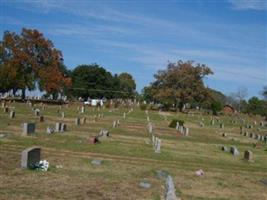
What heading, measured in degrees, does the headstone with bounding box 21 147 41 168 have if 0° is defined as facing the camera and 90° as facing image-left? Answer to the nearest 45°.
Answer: approximately 315°

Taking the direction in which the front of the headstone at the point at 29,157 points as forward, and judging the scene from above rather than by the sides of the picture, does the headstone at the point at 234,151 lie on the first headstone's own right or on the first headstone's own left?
on the first headstone's own left

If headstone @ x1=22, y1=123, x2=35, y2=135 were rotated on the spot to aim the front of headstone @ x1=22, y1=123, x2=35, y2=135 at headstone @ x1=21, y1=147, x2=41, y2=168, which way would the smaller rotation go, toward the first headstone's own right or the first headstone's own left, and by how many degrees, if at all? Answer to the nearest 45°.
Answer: approximately 45° to the first headstone's own right

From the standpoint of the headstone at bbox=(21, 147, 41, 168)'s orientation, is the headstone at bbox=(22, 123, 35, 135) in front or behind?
behind

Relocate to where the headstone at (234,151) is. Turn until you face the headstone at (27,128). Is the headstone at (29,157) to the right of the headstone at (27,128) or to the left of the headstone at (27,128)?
left

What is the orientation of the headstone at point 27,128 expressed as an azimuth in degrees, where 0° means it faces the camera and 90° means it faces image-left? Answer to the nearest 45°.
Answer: approximately 315°
